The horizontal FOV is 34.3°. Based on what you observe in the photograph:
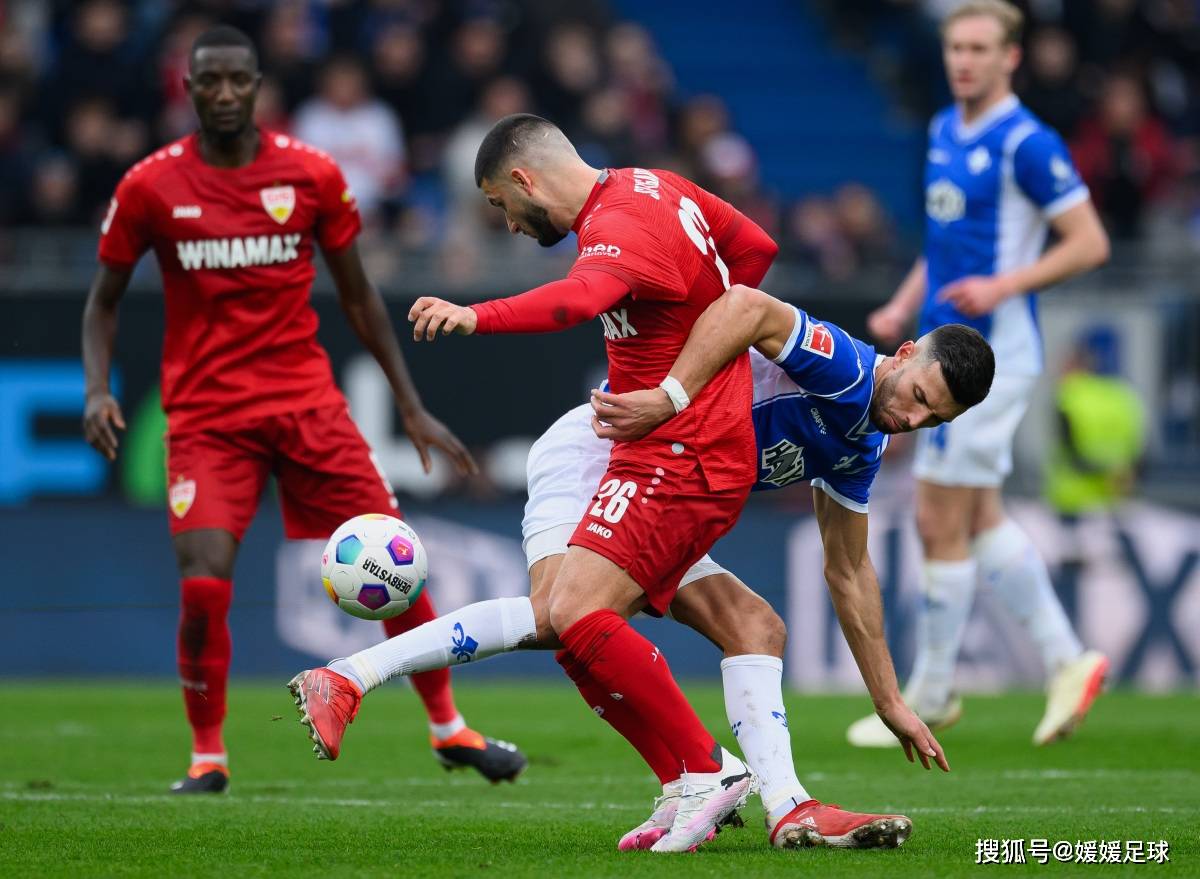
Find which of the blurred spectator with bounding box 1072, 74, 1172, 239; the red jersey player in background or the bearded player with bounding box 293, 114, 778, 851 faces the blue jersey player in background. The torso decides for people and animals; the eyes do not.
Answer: the blurred spectator

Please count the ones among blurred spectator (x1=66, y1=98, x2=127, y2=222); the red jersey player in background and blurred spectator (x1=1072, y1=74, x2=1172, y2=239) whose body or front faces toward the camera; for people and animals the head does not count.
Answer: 3

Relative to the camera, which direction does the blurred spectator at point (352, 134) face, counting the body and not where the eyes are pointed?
toward the camera

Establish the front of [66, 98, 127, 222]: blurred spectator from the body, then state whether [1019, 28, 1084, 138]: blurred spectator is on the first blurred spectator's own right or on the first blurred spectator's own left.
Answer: on the first blurred spectator's own left

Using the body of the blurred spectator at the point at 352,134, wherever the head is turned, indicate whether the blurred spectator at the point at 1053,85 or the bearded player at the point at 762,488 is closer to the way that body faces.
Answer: the bearded player

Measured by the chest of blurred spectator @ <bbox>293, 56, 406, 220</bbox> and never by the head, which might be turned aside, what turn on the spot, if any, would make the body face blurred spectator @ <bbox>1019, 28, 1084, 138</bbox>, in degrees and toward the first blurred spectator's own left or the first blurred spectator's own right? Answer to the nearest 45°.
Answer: approximately 90° to the first blurred spectator's own left

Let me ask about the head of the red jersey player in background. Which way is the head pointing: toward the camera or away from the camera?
toward the camera

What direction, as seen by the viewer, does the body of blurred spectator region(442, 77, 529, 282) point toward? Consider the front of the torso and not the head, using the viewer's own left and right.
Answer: facing the viewer

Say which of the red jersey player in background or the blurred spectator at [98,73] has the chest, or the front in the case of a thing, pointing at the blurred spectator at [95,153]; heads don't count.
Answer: the blurred spectator at [98,73]

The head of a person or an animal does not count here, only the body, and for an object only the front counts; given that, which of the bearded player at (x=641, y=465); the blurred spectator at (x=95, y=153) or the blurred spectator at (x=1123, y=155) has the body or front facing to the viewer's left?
the bearded player

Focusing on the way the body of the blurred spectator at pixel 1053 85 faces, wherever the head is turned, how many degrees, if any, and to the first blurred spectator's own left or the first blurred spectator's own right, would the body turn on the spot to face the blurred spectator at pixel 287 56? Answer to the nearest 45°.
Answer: approximately 45° to the first blurred spectator's own right

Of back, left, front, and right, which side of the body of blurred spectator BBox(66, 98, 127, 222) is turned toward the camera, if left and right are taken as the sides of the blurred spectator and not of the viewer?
front

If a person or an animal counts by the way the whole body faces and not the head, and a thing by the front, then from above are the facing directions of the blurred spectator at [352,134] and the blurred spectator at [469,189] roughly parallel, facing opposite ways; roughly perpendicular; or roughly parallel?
roughly parallel

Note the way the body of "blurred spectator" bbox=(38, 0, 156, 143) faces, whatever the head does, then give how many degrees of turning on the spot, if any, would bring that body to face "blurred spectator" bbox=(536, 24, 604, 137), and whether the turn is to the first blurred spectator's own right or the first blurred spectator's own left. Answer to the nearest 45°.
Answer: approximately 90° to the first blurred spectator's own left

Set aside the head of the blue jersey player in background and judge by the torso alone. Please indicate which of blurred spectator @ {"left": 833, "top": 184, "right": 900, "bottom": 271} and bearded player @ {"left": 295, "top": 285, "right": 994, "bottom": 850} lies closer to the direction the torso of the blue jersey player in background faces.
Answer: the bearded player

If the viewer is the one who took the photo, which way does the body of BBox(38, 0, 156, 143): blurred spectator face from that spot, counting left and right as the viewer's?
facing the viewer
